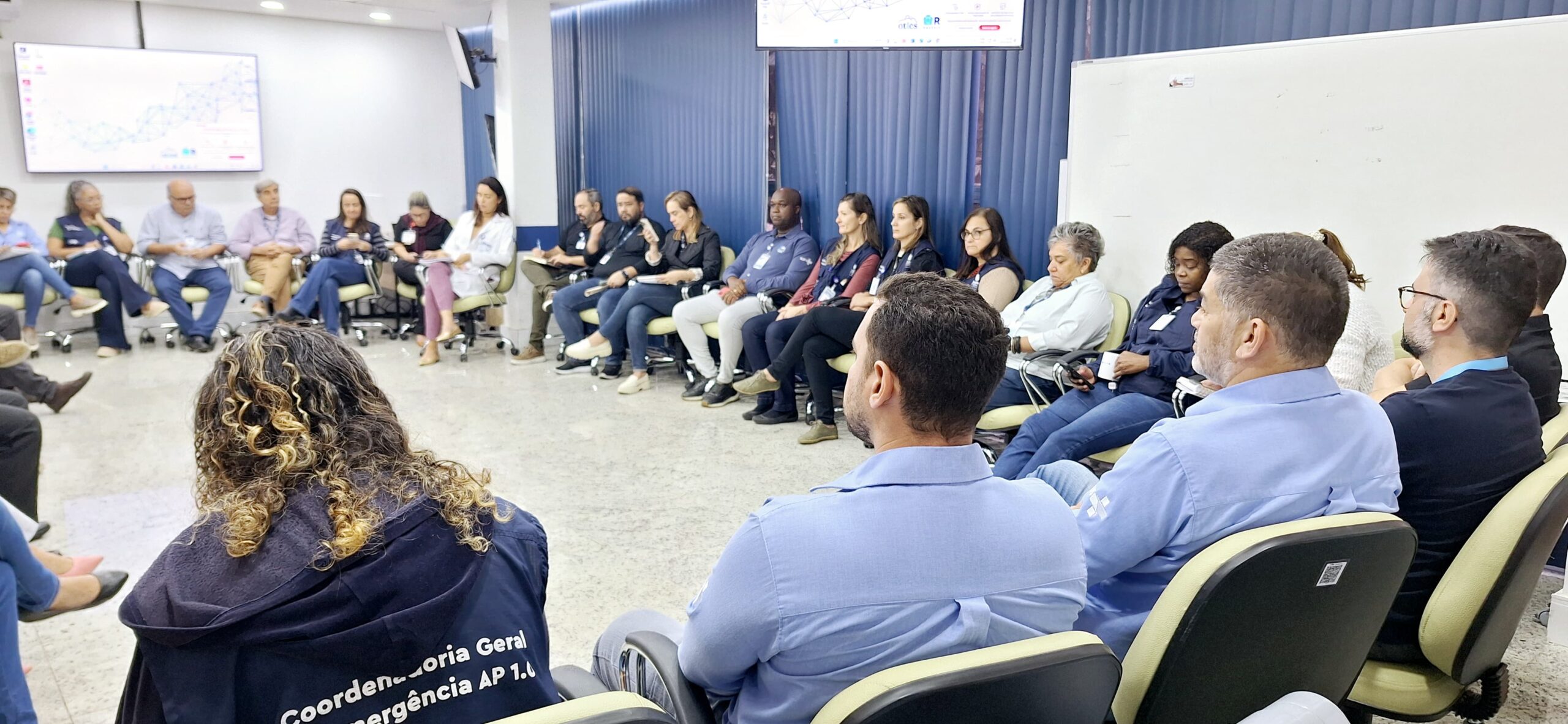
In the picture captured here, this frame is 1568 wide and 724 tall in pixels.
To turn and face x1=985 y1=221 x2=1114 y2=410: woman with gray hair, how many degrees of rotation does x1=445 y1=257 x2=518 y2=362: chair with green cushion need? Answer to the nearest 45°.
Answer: approximately 135° to its left

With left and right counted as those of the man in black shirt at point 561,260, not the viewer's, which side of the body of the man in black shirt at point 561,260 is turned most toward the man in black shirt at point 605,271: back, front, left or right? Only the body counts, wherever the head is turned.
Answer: left

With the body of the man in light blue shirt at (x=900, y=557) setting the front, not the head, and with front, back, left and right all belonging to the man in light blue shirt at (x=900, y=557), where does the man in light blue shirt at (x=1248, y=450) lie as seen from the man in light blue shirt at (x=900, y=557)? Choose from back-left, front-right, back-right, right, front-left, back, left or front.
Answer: right

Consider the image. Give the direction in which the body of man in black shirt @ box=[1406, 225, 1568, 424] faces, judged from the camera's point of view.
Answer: to the viewer's left

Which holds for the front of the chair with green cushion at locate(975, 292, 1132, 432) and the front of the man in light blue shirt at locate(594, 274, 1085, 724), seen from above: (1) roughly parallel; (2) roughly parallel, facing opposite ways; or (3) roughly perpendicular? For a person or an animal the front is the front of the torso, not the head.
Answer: roughly perpendicular

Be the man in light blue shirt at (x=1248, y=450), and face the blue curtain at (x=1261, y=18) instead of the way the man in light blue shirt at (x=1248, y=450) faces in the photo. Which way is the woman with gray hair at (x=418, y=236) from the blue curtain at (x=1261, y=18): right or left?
left

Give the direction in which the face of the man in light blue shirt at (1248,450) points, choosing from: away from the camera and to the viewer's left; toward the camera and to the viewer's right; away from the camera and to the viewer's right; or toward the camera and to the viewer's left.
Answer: away from the camera and to the viewer's left

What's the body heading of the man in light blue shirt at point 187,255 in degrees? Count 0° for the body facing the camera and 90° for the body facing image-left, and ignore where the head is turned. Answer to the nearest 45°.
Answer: approximately 0°

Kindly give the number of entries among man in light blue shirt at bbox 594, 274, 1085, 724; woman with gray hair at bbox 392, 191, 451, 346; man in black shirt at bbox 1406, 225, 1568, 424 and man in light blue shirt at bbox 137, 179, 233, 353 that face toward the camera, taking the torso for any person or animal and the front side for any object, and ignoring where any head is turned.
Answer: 2

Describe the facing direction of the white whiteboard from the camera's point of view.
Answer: facing the viewer and to the left of the viewer

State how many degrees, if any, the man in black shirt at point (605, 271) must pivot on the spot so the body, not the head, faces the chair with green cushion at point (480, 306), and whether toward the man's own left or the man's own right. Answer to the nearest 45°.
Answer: approximately 90° to the man's own right

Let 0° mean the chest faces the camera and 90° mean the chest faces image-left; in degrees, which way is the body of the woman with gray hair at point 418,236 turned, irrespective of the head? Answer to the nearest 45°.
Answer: approximately 0°

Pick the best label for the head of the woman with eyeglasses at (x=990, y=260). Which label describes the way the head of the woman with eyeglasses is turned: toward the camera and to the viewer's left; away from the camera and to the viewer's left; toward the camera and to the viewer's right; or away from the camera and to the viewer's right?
toward the camera and to the viewer's left

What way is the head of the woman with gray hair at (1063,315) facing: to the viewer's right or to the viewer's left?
to the viewer's left

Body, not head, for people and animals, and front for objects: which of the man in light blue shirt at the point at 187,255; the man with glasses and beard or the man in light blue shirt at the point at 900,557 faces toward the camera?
the man in light blue shirt at the point at 187,255

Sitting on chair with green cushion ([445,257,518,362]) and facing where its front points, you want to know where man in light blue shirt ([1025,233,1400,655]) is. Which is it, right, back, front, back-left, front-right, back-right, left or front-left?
left

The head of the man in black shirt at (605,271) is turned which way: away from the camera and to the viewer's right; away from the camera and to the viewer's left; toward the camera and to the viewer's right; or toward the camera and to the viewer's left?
toward the camera and to the viewer's left

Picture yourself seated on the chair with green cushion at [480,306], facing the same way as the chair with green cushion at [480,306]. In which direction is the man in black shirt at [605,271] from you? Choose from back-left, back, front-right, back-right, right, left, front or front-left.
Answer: back-left
